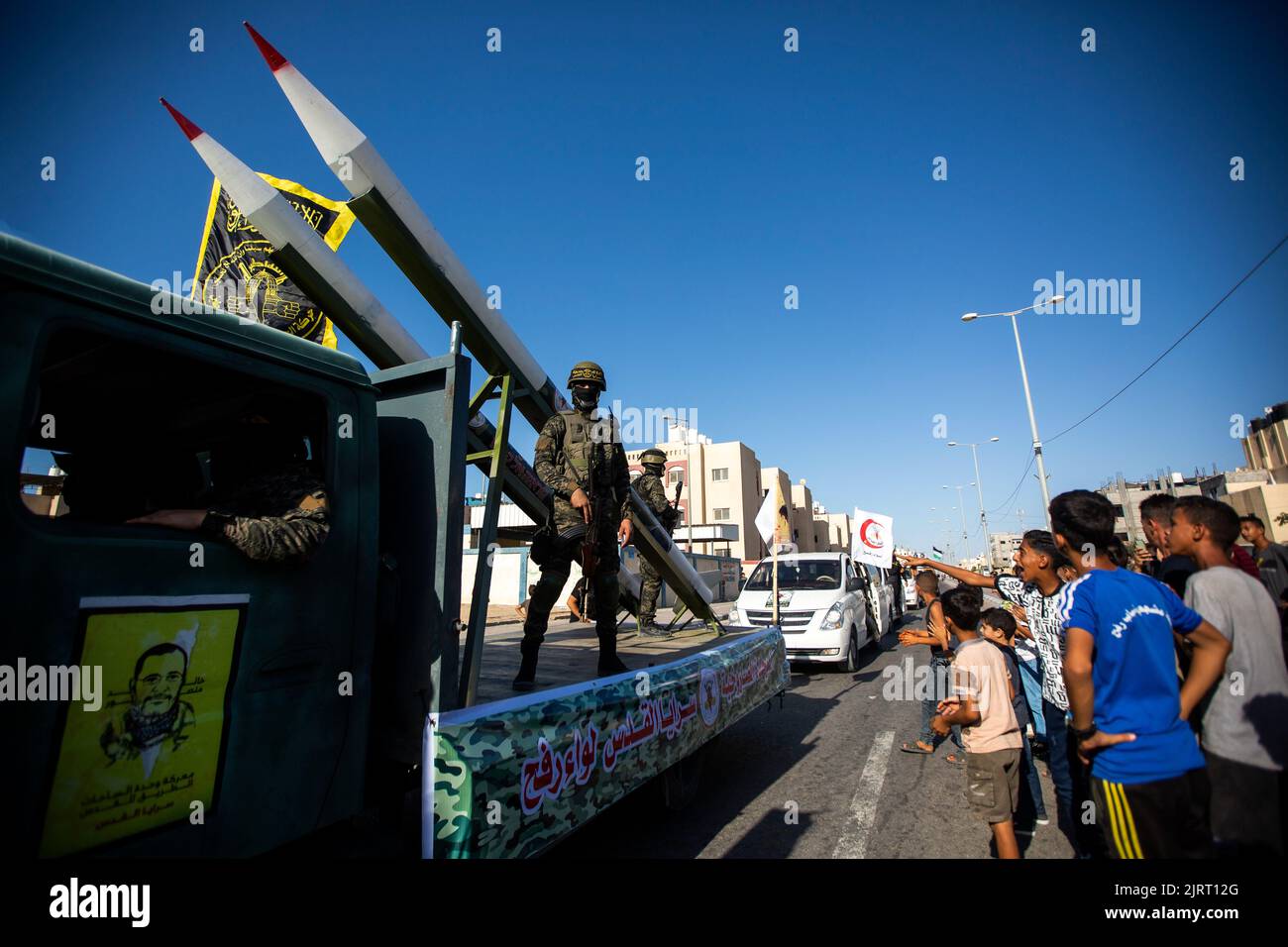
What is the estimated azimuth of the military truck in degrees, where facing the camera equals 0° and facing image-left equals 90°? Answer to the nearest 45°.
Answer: approximately 45°

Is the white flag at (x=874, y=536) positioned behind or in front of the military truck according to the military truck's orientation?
behind

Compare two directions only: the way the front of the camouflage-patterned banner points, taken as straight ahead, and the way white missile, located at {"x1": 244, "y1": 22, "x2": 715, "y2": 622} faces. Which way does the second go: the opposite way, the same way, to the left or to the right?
to the right

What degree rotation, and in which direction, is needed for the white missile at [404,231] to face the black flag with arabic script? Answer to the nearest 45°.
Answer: approximately 45° to its right

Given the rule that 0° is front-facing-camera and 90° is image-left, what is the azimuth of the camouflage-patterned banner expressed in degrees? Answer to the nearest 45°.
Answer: approximately 315°

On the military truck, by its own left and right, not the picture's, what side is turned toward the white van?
back

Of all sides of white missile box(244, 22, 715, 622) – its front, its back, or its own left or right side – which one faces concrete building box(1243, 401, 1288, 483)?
back

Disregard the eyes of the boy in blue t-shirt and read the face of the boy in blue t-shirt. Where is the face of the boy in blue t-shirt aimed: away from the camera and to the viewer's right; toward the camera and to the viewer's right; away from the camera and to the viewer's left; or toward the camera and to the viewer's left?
away from the camera and to the viewer's left
